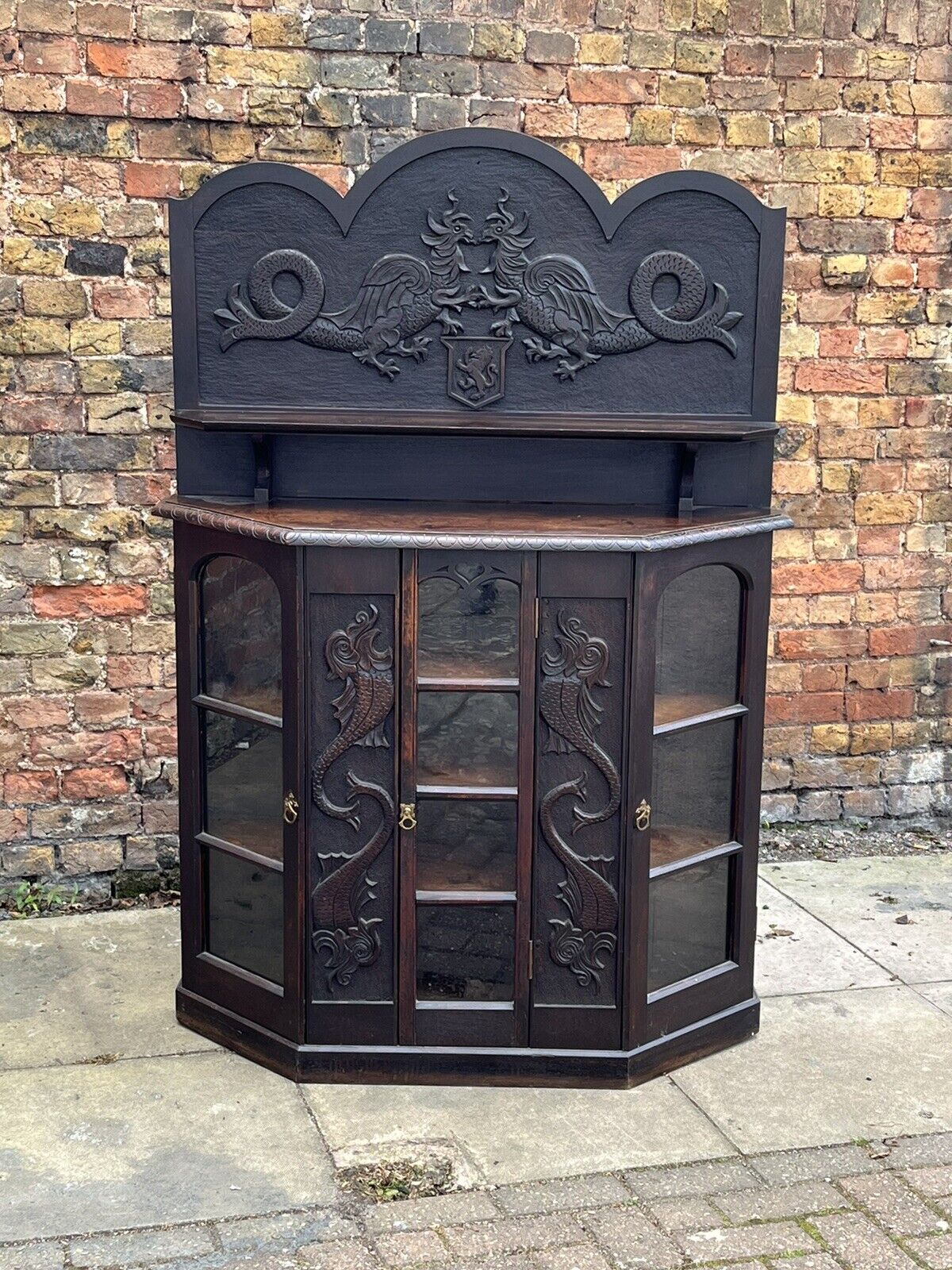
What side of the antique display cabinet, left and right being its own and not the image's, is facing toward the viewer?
front
